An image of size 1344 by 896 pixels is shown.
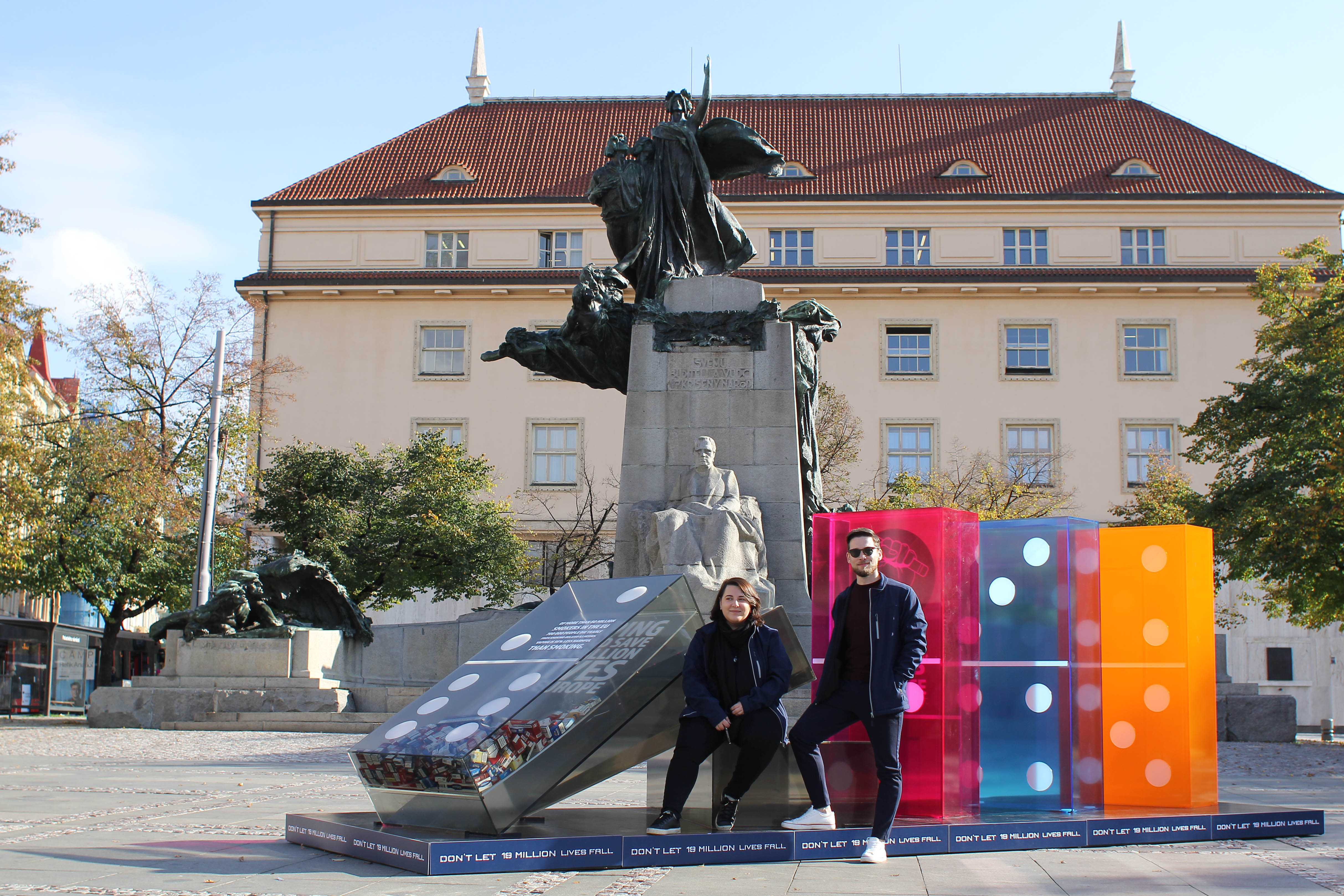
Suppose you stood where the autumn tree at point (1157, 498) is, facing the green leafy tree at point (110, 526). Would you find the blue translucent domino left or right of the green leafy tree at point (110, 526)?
left

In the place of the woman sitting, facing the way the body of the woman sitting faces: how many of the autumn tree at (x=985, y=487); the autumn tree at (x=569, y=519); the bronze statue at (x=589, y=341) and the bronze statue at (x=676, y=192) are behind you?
4

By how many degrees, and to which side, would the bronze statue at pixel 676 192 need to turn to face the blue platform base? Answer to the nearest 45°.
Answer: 0° — it already faces it

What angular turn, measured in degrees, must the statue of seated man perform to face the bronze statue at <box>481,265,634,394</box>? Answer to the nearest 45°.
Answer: approximately 135° to its right

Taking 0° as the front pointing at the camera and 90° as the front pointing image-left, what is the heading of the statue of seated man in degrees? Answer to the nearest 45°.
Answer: approximately 0°

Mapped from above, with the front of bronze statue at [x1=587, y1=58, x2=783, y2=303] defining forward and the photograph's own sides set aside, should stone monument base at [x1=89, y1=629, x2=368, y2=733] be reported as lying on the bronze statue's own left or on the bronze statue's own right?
on the bronze statue's own right

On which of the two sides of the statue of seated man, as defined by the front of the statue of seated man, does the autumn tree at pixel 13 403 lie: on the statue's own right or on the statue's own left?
on the statue's own right

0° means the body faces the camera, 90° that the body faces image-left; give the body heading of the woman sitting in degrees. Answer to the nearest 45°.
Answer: approximately 0°

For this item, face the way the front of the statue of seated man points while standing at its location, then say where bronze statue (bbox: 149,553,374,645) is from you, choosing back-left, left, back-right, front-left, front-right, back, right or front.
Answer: back-right
